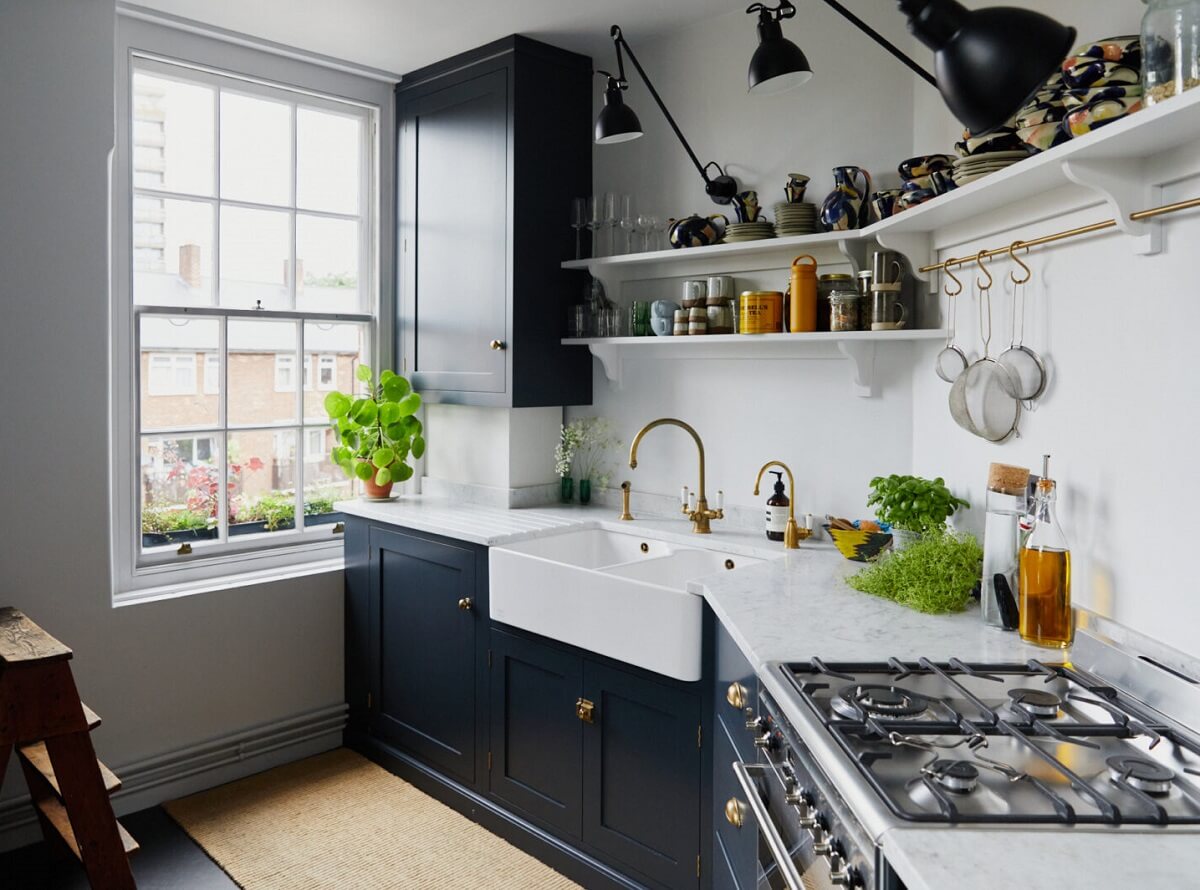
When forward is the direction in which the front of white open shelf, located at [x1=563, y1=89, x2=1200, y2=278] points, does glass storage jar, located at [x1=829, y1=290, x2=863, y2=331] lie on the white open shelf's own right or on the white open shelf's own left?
on the white open shelf's own right

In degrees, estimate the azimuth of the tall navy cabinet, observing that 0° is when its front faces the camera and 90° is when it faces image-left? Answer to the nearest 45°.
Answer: approximately 45°

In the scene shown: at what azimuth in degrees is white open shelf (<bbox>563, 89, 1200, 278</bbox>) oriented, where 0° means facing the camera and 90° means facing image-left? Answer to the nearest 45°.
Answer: approximately 45°

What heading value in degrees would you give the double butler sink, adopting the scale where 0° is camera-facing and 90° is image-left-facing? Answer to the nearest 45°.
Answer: approximately 45°

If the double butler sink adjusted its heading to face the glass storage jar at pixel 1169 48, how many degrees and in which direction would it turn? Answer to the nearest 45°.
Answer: approximately 90° to its left

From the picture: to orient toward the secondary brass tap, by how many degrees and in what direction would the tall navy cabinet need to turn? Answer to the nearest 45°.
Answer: approximately 90° to its left

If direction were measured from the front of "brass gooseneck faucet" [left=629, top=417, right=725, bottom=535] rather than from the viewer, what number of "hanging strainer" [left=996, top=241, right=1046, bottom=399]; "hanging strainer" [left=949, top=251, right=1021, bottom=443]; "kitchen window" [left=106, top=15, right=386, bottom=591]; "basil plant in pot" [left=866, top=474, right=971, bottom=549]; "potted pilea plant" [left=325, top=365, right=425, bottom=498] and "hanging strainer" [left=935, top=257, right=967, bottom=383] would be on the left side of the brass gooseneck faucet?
4
